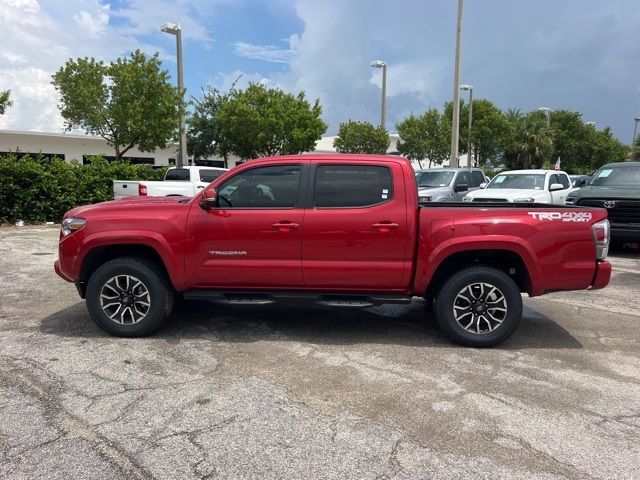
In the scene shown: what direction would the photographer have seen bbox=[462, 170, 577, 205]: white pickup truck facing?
facing the viewer and to the left of the viewer

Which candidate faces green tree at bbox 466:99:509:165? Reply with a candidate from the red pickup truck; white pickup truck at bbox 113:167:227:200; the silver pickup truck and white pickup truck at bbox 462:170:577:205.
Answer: white pickup truck at bbox 113:167:227:200

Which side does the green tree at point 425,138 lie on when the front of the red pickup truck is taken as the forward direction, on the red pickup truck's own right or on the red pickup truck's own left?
on the red pickup truck's own right

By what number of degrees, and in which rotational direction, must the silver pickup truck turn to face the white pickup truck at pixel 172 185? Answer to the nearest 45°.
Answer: approximately 45° to its right

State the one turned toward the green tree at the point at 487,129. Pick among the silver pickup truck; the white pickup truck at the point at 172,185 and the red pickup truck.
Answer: the white pickup truck

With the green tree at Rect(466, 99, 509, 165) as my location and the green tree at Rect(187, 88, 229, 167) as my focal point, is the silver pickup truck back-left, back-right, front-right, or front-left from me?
front-left

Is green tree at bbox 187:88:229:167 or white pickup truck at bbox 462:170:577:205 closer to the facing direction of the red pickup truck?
the green tree

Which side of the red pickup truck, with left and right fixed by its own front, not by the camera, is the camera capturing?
left

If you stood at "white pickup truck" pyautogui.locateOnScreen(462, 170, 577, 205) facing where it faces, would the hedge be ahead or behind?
ahead

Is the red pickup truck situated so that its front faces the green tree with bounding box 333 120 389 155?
no

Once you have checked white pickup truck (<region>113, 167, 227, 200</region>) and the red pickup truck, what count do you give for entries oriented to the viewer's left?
1

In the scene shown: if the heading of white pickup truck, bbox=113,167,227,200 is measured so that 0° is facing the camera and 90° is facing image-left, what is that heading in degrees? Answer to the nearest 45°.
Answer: approximately 225°

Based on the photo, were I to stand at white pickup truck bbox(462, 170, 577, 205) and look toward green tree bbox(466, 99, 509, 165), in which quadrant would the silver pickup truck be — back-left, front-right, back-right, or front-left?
front-left
